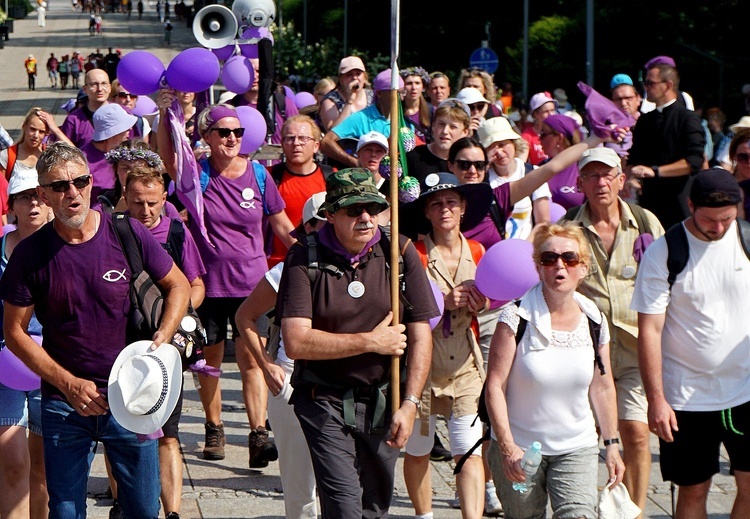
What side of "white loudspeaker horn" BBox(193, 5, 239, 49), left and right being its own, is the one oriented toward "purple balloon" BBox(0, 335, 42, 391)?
front

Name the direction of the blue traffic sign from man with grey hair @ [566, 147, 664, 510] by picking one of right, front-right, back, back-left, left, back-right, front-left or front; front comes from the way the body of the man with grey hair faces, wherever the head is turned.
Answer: back

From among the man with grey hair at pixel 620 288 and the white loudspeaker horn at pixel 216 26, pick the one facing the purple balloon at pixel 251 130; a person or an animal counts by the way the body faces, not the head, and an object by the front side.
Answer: the white loudspeaker horn

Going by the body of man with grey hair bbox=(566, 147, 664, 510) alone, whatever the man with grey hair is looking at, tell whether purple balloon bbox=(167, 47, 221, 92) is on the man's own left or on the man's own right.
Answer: on the man's own right

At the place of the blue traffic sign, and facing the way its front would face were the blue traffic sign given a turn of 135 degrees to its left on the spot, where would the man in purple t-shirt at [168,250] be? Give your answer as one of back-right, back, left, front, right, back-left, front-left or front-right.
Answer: back-right

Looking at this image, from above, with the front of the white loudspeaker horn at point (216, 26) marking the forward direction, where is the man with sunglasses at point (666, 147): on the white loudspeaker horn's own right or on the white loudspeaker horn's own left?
on the white loudspeaker horn's own left

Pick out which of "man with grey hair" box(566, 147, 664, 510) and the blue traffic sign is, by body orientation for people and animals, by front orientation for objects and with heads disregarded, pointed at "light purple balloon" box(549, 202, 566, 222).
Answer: the blue traffic sign

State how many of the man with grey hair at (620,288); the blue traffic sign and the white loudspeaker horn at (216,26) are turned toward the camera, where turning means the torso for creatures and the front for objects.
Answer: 3

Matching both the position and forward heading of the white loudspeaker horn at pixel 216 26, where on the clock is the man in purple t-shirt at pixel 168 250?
The man in purple t-shirt is roughly at 12 o'clock from the white loudspeaker horn.

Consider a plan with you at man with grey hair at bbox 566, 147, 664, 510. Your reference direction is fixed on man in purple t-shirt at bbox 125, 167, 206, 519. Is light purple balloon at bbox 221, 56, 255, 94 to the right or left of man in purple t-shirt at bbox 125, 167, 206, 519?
right

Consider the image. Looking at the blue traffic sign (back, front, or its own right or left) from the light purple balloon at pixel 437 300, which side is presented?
front

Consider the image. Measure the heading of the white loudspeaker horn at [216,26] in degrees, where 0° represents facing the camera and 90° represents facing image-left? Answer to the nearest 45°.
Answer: approximately 0°

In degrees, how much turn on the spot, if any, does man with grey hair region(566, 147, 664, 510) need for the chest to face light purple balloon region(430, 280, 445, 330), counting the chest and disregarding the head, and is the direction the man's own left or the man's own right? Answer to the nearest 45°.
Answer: approximately 45° to the man's own right

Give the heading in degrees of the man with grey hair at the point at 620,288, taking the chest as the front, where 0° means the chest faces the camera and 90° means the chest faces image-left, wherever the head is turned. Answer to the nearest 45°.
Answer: approximately 0°
